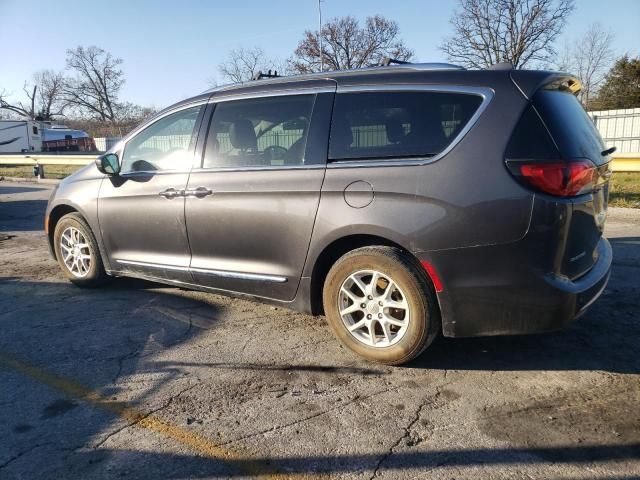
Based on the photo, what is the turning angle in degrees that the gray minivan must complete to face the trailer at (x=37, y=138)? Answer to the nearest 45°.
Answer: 0° — it already faces it

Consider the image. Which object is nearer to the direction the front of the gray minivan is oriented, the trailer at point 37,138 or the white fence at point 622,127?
the trailer

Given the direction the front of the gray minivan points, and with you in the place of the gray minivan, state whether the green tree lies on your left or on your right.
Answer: on your right

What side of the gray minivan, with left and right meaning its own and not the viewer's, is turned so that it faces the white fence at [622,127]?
right

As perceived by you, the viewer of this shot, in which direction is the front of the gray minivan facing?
facing away from the viewer and to the left of the viewer

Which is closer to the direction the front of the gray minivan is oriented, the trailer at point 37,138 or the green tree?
the trailer
